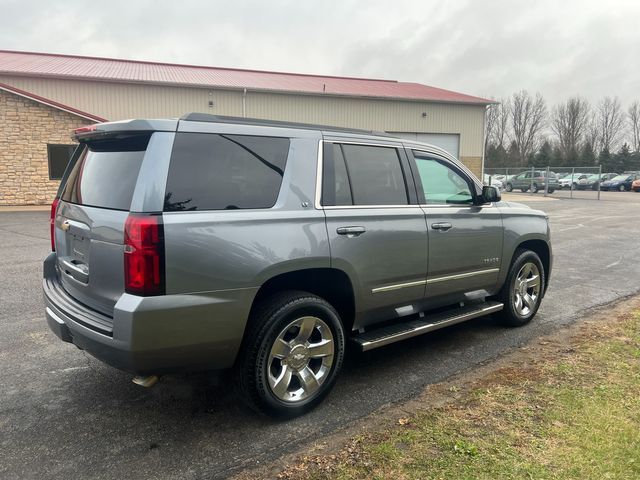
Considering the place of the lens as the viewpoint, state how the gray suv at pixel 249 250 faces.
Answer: facing away from the viewer and to the right of the viewer

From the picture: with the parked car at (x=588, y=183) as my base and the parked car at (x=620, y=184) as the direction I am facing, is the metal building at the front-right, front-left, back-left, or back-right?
back-right

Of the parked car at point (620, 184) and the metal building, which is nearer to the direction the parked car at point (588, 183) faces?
the metal building

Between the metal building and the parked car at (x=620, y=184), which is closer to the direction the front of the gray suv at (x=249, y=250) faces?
the parked car

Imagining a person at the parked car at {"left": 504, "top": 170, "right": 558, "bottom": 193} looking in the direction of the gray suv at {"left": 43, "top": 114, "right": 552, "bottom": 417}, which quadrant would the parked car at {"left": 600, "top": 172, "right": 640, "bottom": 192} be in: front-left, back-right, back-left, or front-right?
back-left

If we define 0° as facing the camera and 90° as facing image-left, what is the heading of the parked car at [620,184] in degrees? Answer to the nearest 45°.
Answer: approximately 45°

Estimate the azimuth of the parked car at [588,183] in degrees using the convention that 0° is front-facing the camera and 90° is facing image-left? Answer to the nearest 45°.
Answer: approximately 45°

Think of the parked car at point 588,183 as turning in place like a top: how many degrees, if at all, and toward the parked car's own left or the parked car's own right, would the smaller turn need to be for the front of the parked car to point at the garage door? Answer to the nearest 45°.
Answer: approximately 45° to the parked car's own left
